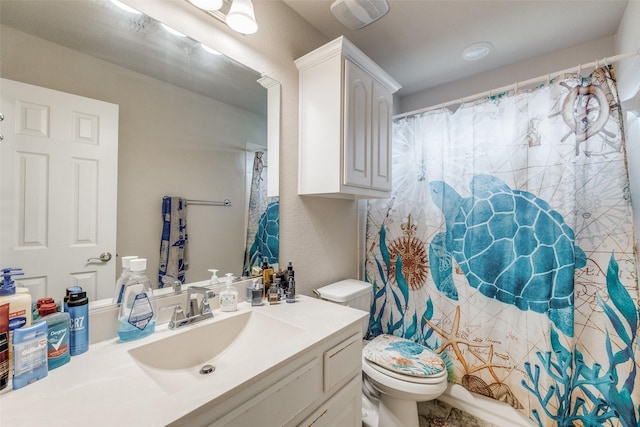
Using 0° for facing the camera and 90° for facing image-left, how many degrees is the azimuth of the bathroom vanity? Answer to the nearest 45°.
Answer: approximately 315°

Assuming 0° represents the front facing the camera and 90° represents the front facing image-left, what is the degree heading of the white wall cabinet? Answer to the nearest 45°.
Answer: approximately 315°

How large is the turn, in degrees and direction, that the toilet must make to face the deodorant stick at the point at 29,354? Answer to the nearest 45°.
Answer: approximately 90° to its right

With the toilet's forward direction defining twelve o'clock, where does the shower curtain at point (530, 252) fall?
The shower curtain is roughly at 10 o'clock from the toilet.

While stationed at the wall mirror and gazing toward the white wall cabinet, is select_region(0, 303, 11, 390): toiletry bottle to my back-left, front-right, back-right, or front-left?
back-right

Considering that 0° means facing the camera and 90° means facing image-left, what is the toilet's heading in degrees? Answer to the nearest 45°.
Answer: approximately 315°
